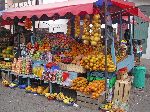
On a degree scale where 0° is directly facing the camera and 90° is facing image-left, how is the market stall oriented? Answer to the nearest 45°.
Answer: approximately 45°

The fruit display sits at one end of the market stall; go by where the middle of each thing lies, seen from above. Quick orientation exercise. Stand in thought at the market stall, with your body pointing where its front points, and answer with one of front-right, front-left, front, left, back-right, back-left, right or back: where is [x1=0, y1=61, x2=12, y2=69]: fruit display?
right

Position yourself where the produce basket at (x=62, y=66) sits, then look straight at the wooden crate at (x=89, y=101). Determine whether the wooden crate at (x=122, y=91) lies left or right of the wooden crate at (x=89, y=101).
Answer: left
